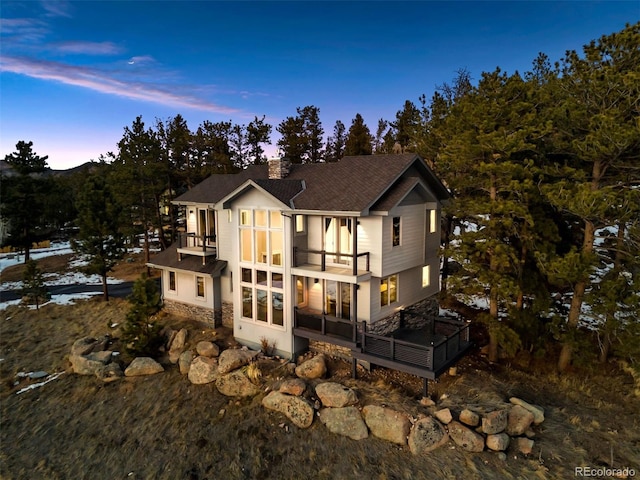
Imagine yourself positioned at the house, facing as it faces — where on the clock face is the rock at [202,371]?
The rock is roughly at 1 o'clock from the house.

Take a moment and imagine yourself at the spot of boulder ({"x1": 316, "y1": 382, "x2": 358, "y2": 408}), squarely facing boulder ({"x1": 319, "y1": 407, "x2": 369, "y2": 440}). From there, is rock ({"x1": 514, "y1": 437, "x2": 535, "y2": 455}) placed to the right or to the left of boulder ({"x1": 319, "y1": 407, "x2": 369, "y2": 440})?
left

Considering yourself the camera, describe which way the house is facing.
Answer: facing the viewer and to the left of the viewer

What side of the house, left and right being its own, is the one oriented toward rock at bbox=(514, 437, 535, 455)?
left

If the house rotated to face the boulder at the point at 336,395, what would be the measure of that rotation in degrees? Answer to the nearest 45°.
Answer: approximately 45° to its left

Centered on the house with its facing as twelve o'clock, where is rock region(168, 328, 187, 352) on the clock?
The rock is roughly at 2 o'clock from the house.

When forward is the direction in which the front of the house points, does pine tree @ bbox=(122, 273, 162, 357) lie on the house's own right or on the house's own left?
on the house's own right

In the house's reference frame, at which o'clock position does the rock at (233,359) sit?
The rock is roughly at 1 o'clock from the house.

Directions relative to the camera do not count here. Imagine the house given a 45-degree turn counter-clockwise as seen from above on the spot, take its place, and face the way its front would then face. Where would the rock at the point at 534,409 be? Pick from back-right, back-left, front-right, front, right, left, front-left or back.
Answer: front-left

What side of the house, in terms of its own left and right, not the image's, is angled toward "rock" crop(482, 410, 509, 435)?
left

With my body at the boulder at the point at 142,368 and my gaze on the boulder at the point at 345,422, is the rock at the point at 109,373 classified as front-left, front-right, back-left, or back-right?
back-right

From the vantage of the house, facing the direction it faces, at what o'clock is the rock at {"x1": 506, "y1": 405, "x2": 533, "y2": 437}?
The rock is roughly at 9 o'clock from the house.

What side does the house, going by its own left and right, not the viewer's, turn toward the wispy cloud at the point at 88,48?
right

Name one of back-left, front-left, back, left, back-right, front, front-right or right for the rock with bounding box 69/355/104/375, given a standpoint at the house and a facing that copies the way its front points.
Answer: front-right

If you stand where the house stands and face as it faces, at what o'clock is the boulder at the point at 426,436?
The boulder is roughly at 10 o'clock from the house.

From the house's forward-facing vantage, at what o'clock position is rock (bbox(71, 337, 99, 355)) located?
The rock is roughly at 2 o'clock from the house.
